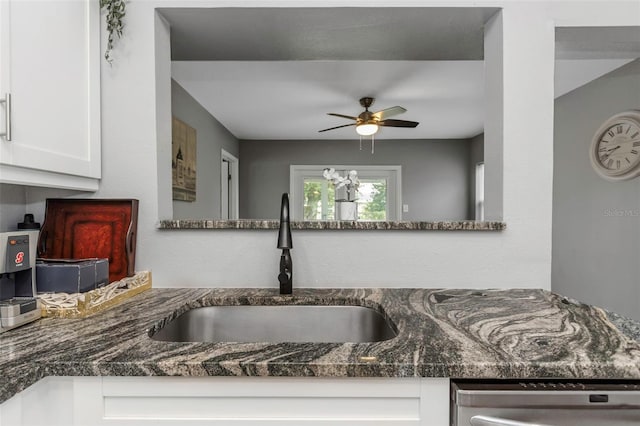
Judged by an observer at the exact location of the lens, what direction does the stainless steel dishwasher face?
facing the viewer

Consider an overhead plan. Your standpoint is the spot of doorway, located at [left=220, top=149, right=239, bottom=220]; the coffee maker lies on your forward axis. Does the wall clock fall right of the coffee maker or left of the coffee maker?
left

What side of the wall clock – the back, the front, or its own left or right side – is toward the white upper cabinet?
front

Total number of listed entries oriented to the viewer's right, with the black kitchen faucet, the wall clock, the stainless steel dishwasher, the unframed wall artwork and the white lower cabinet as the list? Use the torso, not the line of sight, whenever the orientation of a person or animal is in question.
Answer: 1

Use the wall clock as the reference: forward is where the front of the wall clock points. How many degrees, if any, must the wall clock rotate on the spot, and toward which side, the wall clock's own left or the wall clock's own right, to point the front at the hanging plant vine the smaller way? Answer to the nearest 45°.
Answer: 0° — it already faces it

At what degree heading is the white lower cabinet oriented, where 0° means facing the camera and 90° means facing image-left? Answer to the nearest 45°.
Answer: approximately 0°

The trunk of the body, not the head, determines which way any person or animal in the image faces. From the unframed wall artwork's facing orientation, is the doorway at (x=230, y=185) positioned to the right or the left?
on its left

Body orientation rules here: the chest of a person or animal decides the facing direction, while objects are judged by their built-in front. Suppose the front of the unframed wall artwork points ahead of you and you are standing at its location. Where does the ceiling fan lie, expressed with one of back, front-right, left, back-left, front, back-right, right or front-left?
front

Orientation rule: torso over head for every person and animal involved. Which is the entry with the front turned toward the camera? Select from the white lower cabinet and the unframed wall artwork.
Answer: the white lower cabinet

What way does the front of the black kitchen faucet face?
toward the camera

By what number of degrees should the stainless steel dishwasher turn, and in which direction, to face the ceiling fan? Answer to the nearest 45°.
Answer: approximately 135° to its right

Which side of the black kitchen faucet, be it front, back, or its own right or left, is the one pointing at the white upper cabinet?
right

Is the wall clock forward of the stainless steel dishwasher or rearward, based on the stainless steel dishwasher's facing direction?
rearward

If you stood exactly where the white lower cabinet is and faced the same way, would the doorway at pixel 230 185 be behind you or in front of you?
behind
